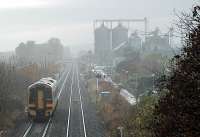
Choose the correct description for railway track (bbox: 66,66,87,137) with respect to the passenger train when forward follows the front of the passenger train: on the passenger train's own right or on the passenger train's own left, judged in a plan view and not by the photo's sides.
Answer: on the passenger train's own left

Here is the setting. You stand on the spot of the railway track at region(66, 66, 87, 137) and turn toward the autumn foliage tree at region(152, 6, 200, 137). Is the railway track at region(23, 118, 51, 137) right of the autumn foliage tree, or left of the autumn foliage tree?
right
